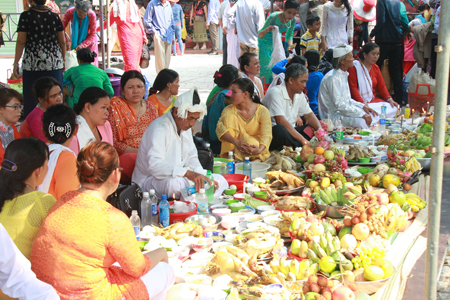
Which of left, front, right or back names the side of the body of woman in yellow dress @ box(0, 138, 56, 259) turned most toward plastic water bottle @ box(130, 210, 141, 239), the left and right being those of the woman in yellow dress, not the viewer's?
front

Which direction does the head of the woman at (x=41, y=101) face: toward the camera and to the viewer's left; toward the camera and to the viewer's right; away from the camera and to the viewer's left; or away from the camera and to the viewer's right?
toward the camera and to the viewer's right

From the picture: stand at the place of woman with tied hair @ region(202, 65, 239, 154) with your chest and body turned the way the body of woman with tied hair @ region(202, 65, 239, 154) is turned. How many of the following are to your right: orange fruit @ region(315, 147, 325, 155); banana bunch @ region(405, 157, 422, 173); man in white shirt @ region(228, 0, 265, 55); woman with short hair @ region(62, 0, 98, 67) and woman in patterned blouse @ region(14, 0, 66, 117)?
2

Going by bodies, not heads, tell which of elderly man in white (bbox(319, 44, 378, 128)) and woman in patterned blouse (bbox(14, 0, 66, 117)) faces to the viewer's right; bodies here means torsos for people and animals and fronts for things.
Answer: the elderly man in white

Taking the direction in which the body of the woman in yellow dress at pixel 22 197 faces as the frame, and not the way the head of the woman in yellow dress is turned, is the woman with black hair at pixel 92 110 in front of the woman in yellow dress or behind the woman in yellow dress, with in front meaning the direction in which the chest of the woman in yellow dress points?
in front

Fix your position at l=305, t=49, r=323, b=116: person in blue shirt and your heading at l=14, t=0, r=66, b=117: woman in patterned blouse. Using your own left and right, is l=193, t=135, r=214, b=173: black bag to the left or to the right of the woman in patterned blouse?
left

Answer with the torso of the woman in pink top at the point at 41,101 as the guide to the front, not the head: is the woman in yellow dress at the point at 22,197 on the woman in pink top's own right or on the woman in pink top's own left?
on the woman in pink top's own right

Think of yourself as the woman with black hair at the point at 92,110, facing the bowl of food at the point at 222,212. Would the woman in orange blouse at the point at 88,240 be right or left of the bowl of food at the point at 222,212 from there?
right

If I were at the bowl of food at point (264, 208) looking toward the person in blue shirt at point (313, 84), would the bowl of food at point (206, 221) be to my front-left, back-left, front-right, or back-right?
back-left

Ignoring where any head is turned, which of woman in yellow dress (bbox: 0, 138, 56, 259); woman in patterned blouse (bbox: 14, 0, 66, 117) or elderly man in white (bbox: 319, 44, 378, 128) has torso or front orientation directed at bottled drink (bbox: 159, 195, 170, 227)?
the woman in yellow dress
